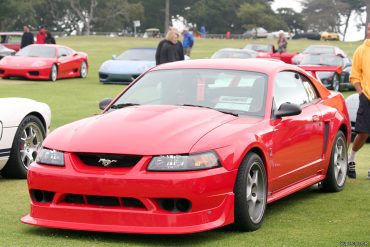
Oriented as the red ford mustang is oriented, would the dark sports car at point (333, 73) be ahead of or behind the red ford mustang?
behind

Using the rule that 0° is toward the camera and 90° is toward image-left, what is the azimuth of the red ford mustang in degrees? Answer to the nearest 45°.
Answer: approximately 45°

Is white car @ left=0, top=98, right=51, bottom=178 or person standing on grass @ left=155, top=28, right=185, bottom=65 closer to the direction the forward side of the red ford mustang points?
the white car

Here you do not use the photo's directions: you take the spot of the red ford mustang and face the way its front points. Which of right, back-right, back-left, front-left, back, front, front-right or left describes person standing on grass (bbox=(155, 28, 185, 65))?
back-right

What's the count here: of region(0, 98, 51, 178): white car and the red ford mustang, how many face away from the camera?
0

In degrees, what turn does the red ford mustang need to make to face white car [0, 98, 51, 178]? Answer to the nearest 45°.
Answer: approximately 90° to its right
